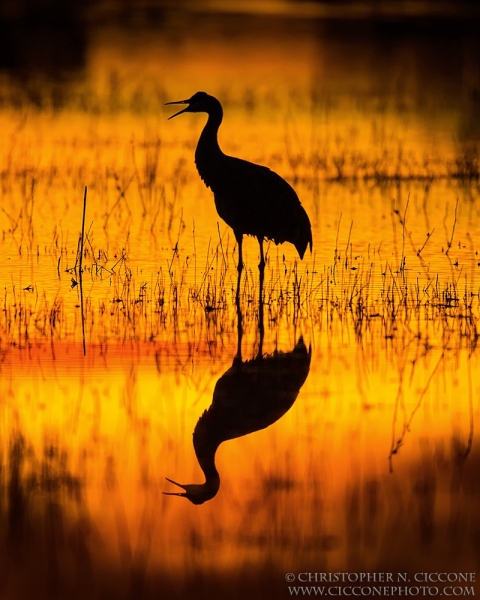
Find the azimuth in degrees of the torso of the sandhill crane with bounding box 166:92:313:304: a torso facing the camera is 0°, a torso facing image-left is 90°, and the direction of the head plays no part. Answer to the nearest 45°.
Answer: approximately 90°
